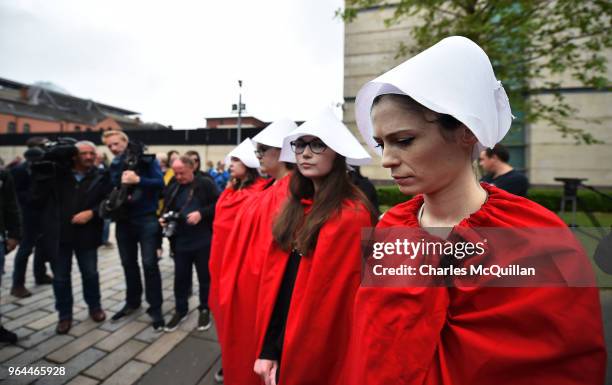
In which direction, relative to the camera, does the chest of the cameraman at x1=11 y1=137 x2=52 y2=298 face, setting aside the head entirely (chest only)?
to the viewer's right

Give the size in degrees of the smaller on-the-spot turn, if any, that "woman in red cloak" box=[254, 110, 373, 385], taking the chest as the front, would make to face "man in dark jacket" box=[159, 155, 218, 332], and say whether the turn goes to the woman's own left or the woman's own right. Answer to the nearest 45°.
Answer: approximately 90° to the woman's own right

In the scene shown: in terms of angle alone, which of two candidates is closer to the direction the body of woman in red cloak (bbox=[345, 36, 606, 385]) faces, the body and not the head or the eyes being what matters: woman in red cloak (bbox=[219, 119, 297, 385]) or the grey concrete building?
the woman in red cloak

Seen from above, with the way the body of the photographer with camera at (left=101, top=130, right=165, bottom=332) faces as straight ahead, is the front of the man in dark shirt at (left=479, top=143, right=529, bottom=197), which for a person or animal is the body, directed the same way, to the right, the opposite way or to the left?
to the right

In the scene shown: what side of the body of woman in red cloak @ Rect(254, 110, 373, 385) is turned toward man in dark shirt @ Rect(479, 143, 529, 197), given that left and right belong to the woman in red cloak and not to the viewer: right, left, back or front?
back

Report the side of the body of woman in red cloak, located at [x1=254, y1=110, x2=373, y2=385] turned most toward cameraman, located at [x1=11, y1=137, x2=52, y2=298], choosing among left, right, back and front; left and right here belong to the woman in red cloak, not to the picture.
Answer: right

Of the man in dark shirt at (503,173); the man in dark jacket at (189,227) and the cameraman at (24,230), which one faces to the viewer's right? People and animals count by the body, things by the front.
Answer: the cameraman

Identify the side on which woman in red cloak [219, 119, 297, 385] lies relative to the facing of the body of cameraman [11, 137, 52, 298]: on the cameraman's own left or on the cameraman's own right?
on the cameraman's own right
